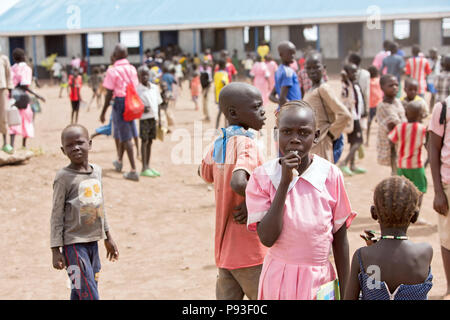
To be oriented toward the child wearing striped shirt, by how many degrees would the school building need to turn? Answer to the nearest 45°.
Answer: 0° — it already faces them

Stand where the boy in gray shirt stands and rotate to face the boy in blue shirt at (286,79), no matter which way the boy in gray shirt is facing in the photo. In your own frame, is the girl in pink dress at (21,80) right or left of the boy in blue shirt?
left

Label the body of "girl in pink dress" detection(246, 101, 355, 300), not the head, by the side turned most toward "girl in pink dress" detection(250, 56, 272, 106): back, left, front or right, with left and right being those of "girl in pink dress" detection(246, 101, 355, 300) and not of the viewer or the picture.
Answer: back

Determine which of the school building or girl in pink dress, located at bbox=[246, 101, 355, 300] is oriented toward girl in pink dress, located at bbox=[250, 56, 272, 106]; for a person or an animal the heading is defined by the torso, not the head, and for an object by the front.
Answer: the school building

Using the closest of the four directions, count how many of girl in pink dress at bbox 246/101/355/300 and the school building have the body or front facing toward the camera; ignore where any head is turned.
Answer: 2

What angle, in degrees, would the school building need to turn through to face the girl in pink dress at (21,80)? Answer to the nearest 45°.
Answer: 0° — it already faces them
